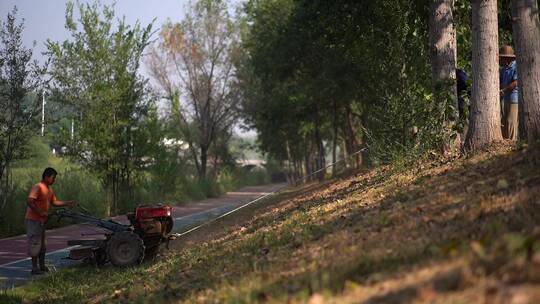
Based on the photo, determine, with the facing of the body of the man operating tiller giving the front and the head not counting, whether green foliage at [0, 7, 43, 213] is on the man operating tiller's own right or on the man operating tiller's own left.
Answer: on the man operating tiller's own left

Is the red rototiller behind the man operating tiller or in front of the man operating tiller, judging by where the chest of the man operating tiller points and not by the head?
in front

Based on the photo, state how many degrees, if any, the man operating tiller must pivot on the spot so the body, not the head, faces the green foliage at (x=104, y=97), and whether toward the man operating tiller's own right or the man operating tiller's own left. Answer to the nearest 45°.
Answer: approximately 90° to the man operating tiller's own left

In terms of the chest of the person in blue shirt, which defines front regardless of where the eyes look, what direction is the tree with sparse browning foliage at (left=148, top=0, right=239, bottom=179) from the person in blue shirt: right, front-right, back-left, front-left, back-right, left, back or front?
right

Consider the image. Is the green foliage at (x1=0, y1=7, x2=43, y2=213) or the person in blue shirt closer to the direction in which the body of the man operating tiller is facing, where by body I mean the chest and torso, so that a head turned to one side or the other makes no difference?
the person in blue shirt

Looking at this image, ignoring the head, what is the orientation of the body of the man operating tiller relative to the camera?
to the viewer's right

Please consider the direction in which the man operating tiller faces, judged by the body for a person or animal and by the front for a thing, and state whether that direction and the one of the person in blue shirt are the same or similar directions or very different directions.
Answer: very different directions

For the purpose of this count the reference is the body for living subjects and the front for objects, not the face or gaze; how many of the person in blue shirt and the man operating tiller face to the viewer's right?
1

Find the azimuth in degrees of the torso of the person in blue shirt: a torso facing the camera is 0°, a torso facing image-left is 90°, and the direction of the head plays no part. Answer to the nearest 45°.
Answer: approximately 45°
